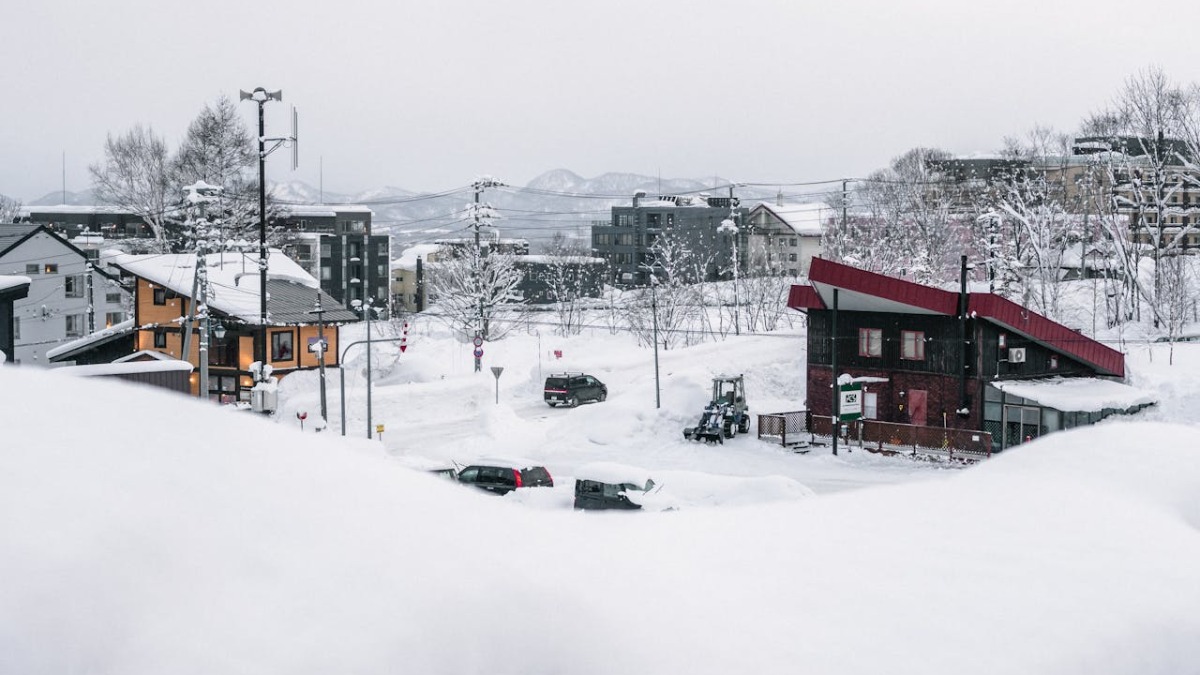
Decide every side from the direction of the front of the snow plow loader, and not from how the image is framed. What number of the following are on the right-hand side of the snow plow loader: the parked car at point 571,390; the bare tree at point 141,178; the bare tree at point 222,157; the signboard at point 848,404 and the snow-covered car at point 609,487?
3

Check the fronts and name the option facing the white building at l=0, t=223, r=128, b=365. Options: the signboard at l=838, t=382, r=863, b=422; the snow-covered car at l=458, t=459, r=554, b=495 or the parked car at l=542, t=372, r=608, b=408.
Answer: the snow-covered car

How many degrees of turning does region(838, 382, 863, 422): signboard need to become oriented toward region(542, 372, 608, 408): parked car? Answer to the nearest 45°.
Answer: approximately 135° to its right

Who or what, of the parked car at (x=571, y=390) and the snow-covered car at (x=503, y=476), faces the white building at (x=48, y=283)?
the snow-covered car

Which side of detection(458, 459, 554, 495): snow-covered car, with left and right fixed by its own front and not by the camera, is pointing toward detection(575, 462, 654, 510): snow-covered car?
back

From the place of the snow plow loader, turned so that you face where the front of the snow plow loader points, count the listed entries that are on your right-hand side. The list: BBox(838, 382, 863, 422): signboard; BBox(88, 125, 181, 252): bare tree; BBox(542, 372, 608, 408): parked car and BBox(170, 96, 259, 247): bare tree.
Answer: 3

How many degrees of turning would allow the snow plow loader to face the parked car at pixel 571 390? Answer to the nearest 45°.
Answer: approximately 90° to its right

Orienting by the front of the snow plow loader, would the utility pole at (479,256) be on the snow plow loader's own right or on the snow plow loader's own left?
on the snow plow loader's own right

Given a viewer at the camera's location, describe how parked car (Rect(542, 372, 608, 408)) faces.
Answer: facing away from the viewer and to the right of the viewer

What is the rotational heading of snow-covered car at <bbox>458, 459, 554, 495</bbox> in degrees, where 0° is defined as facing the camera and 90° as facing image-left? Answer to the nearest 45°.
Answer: approximately 135°

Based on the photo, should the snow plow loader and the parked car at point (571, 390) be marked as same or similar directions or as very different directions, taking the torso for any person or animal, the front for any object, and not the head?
very different directions

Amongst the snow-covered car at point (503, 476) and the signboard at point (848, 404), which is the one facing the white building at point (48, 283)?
the snow-covered car
